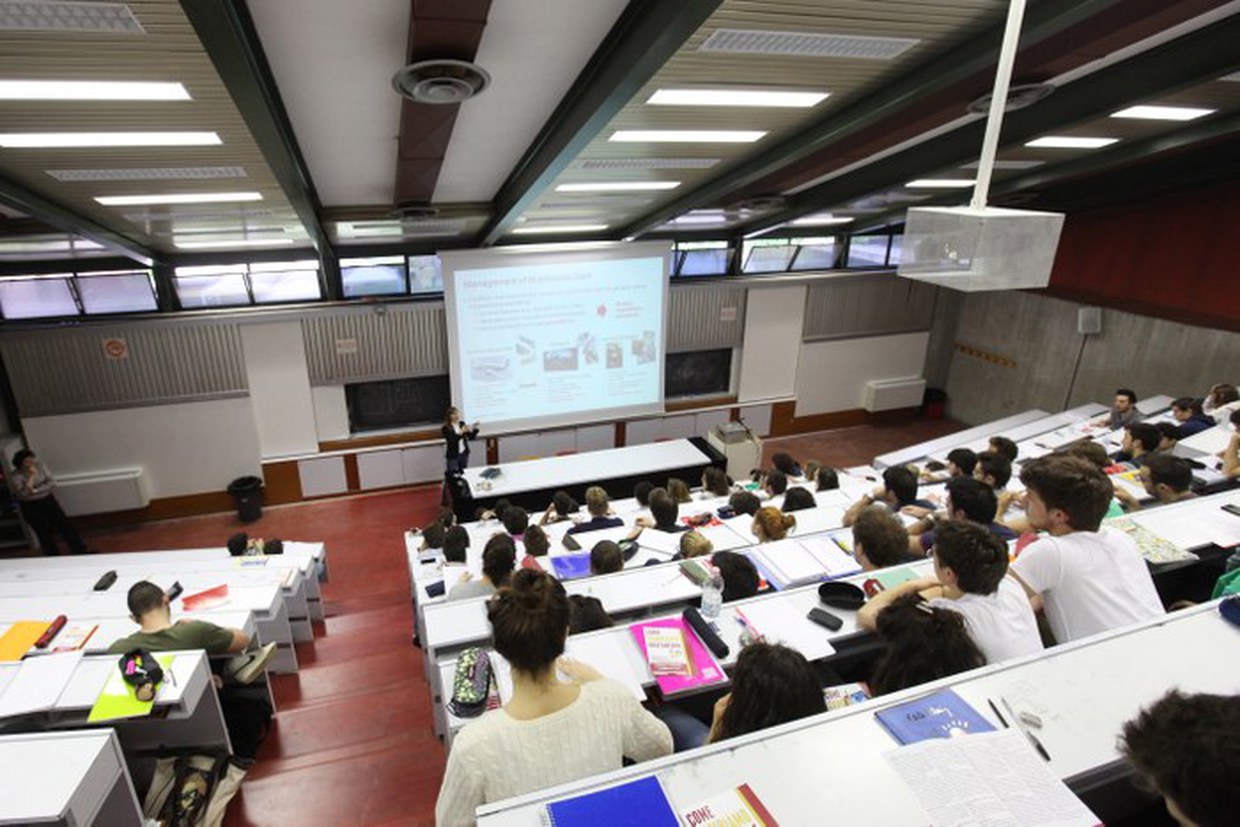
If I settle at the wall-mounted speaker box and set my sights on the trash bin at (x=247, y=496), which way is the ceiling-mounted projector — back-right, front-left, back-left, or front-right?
front-left

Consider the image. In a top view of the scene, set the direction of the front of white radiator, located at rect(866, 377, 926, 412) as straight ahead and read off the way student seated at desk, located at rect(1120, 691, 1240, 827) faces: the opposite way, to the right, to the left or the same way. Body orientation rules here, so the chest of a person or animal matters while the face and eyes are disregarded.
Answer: the opposite way

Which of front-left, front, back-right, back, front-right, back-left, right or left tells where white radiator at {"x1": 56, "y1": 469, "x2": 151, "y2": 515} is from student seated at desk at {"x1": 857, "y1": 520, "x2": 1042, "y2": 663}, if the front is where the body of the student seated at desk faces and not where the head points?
front-left

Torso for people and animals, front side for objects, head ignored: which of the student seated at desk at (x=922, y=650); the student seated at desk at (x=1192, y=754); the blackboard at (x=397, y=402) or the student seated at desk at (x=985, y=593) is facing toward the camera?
the blackboard

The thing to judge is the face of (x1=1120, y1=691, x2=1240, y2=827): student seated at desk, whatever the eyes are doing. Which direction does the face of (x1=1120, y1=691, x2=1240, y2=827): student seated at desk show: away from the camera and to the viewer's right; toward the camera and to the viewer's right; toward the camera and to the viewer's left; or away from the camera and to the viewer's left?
away from the camera and to the viewer's left

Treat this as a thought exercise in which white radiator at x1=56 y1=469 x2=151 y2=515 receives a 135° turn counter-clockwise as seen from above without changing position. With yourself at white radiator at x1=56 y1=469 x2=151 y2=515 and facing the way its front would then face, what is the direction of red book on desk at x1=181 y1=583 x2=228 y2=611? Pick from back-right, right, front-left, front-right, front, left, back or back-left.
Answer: back-right

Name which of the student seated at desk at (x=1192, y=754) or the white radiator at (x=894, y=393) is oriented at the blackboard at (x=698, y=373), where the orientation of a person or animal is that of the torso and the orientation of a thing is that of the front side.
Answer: the student seated at desk

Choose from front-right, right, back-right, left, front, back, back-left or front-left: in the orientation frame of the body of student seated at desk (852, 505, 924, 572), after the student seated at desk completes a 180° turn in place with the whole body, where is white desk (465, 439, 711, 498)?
back

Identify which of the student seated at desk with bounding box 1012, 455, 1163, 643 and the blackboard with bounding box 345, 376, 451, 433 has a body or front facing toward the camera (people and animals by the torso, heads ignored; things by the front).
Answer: the blackboard

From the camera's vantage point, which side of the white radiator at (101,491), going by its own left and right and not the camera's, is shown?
front

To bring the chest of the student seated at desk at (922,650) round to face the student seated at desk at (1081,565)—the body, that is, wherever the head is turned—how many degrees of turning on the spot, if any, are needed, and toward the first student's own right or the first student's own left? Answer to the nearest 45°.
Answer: approximately 90° to the first student's own right

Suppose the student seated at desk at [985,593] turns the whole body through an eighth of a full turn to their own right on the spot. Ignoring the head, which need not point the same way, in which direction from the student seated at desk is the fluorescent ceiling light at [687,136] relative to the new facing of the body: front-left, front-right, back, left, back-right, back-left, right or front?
front-left

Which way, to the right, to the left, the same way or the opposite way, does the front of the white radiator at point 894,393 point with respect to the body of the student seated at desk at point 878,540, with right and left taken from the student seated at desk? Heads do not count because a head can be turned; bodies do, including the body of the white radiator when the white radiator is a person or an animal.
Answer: the opposite way

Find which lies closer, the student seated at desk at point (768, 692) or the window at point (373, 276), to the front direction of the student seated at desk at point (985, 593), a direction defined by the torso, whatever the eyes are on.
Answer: the window

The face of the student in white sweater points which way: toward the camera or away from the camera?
away from the camera
